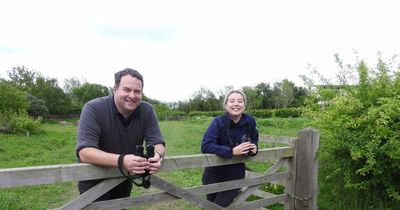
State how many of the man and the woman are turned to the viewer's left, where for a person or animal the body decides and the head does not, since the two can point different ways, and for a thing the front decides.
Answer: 0

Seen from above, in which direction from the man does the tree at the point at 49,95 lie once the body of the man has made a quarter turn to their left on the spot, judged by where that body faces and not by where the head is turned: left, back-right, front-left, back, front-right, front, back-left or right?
front-left

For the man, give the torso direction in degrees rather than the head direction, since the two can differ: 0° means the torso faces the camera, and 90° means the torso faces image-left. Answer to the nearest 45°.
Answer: approximately 315°

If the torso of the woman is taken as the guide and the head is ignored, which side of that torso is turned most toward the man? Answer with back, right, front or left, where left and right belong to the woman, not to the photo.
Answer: right

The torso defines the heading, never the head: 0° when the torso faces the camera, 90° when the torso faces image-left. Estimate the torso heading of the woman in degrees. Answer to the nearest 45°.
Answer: approximately 315°

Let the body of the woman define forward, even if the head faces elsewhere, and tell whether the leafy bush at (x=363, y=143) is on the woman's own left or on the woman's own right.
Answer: on the woman's own left

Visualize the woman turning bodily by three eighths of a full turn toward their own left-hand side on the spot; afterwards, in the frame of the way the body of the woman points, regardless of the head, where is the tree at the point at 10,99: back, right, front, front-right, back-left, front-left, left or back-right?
front-left

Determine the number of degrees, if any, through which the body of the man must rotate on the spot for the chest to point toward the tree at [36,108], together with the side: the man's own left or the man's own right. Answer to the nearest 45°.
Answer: approximately 135° to the man's own left
